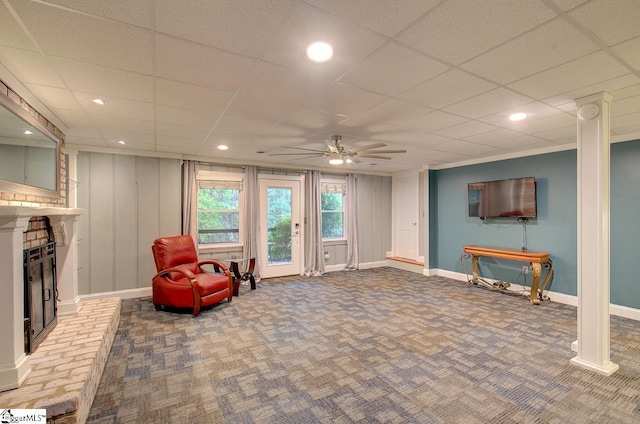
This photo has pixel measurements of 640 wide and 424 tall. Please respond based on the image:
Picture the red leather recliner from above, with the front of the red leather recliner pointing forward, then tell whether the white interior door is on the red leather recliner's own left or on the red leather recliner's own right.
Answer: on the red leather recliner's own left

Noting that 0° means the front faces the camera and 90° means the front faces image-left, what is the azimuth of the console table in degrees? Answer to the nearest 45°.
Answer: approximately 45°

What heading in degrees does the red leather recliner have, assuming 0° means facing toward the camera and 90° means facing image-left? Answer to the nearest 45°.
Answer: approximately 315°

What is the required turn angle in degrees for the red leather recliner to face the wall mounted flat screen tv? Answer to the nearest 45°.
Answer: approximately 45° to its left

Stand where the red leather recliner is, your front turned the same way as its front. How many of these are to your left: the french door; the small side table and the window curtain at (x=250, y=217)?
3

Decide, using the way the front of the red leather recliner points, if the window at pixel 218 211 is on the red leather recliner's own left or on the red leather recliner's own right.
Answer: on the red leather recliner's own left

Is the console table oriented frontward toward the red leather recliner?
yes

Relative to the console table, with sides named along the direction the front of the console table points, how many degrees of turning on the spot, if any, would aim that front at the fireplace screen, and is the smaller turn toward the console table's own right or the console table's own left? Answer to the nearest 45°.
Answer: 0° — it already faces it

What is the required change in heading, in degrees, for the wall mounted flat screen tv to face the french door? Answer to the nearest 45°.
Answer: approximately 45° to its right

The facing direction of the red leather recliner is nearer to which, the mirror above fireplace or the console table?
the console table
